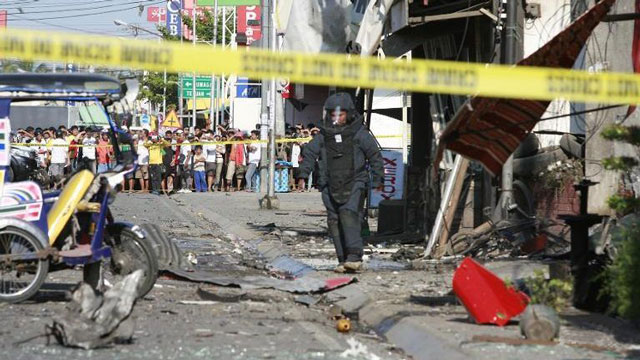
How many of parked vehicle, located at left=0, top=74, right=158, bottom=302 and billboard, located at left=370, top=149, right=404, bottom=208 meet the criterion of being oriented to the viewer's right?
1

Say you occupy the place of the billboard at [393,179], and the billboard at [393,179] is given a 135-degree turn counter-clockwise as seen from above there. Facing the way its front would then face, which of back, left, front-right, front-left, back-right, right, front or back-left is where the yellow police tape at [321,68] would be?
back-right

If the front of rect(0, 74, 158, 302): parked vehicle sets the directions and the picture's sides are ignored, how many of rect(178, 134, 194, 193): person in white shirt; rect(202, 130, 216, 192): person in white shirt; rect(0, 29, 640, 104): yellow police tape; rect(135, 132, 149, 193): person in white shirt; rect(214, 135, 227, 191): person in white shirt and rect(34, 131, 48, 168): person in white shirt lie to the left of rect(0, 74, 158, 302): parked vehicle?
5

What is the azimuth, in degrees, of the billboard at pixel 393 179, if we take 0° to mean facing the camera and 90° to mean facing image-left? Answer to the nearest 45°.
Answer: approximately 0°

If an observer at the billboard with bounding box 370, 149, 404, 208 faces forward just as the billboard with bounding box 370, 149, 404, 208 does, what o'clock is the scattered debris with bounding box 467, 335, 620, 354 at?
The scattered debris is roughly at 12 o'clock from the billboard.

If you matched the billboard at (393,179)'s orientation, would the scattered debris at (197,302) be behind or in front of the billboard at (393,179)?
in front

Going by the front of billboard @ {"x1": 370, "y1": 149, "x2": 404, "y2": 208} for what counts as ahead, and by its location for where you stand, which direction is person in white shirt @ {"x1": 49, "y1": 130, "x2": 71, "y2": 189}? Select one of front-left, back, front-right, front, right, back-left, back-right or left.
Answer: back-right

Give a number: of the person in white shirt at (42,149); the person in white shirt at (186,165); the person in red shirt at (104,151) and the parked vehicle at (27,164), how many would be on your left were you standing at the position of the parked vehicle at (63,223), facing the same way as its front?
4
